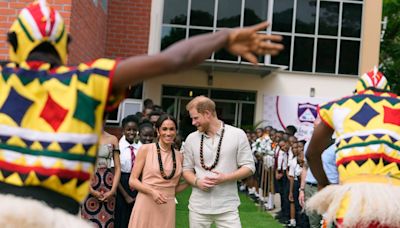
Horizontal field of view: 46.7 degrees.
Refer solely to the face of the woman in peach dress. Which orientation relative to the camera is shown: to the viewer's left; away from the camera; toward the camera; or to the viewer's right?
toward the camera

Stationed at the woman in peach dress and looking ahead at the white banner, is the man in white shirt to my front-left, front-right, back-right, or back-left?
front-right

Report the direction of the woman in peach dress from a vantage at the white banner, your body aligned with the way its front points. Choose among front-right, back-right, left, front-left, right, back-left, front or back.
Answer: front

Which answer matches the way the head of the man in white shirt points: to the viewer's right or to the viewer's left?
to the viewer's left

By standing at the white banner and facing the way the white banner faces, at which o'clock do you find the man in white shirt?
The man in white shirt is roughly at 12 o'clock from the white banner.

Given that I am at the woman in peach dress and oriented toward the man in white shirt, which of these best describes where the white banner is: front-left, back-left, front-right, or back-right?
front-left

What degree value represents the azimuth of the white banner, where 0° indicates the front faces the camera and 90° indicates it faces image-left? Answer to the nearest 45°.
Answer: approximately 0°
